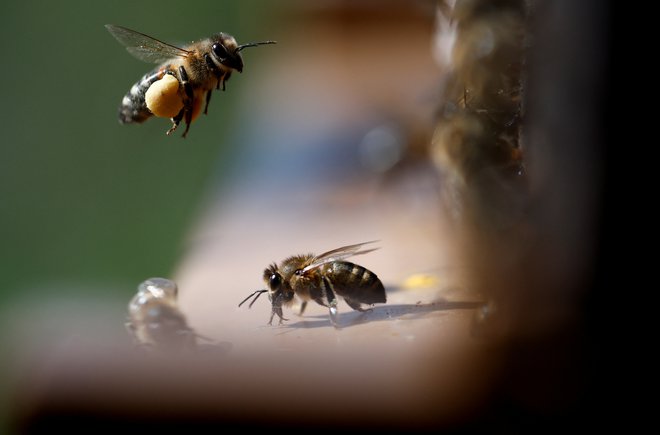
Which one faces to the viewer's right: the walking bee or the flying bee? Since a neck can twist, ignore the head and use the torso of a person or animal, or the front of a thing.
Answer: the flying bee

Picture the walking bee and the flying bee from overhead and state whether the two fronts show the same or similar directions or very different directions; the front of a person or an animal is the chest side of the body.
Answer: very different directions

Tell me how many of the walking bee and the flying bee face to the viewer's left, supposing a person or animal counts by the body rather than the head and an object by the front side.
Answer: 1

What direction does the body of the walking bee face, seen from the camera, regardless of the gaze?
to the viewer's left

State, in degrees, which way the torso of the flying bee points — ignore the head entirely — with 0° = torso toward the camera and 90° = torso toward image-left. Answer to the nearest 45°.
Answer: approximately 270°
